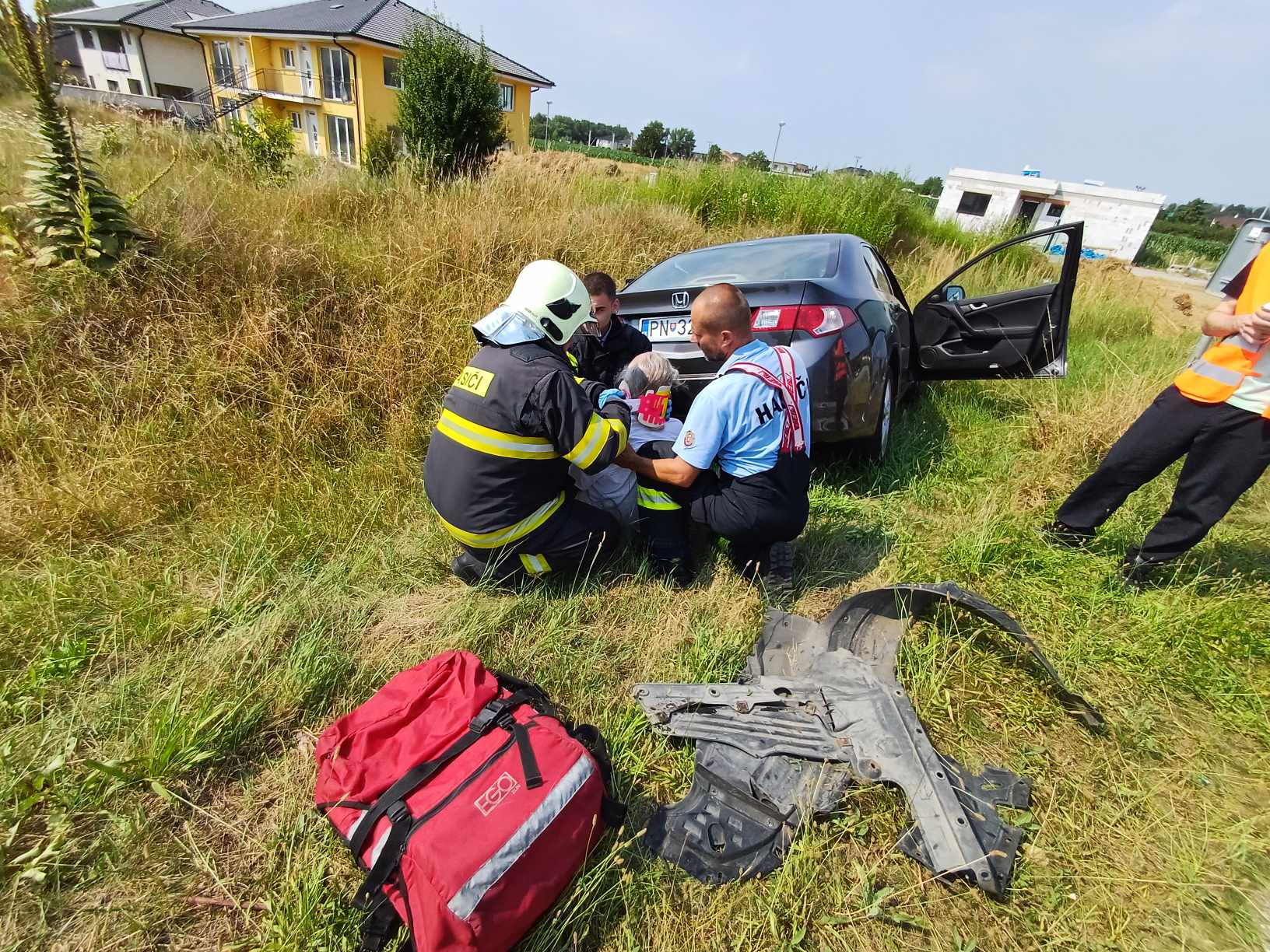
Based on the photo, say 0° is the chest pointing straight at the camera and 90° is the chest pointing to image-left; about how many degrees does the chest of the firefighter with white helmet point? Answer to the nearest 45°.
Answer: approximately 225°

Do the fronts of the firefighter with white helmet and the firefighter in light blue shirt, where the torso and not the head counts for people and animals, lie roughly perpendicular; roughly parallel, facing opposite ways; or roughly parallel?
roughly perpendicular

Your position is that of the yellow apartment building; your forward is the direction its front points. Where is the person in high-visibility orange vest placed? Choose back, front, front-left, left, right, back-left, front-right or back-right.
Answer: front-left

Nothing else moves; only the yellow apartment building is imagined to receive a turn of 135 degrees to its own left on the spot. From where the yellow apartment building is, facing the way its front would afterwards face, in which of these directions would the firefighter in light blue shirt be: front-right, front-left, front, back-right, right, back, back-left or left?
right

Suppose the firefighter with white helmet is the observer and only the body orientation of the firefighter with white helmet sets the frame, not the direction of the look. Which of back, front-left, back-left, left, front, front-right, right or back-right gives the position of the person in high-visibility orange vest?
front-right

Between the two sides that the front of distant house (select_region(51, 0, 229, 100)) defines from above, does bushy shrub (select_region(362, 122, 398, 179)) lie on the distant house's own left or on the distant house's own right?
on the distant house's own left

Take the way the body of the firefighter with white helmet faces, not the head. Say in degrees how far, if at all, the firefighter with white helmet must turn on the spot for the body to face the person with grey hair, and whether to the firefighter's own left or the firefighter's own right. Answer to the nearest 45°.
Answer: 0° — they already face them

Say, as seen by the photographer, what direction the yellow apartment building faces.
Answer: facing the viewer and to the left of the viewer

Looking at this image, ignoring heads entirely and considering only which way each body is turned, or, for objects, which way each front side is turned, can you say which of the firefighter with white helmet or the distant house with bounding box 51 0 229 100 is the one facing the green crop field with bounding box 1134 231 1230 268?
the firefighter with white helmet

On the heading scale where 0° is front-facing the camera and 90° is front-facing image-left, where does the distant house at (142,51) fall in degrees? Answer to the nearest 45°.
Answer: approximately 45°

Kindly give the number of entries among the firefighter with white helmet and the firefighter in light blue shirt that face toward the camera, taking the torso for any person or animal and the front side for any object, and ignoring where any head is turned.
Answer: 0

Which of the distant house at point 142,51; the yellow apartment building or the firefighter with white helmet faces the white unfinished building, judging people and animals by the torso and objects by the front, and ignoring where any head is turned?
the firefighter with white helmet

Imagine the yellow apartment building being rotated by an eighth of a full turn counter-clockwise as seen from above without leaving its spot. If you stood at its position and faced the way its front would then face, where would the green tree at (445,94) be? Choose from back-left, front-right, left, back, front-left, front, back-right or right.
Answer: front

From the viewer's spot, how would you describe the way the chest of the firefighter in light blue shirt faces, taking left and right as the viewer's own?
facing away from the viewer and to the left of the viewer

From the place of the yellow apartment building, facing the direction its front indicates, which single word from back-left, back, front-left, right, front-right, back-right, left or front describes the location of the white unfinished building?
back-left

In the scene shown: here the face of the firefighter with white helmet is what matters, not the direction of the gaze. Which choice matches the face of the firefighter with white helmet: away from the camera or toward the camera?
away from the camera

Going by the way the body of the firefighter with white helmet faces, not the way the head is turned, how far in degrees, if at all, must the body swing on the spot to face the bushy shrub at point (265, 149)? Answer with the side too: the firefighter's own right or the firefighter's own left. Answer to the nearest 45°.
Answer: approximately 90° to the firefighter's own left

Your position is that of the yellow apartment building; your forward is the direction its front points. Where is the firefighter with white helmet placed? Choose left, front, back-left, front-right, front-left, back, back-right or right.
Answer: front-left
